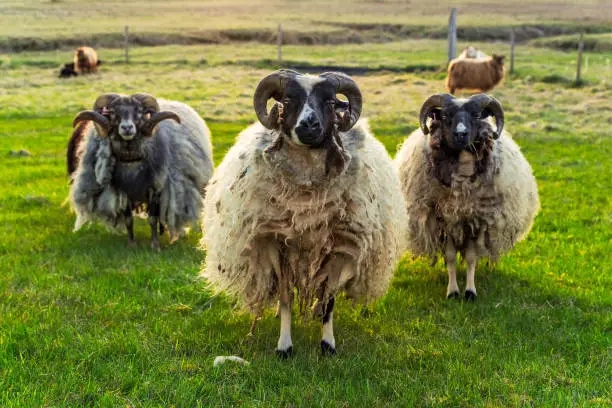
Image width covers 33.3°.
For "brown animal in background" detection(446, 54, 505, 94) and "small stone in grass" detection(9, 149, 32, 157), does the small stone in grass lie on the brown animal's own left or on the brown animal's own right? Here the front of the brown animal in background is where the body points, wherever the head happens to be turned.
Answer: on the brown animal's own right

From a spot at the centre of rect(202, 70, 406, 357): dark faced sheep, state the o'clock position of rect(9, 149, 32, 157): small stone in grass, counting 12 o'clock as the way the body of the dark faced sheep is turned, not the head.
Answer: The small stone in grass is roughly at 5 o'clock from the dark faced sheep.

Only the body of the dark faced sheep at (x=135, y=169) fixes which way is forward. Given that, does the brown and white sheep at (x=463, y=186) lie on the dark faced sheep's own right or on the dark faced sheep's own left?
on the dark faced sheep's own left

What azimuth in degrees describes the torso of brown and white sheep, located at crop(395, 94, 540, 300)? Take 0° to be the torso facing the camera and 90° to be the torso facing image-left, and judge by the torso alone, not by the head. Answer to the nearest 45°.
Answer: approximately 0°

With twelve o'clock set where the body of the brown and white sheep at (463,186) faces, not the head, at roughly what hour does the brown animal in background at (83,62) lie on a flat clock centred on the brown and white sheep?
The brown animal in background is roughly at 5 o'clock from the brown and white sheep.

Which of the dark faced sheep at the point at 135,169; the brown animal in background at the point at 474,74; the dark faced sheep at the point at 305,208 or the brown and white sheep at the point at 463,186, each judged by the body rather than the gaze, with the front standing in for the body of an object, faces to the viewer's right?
the brown animal in background

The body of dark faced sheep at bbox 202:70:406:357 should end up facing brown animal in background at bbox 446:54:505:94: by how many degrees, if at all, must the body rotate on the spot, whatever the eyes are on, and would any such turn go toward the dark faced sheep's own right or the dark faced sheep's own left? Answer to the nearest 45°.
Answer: approximately 180°

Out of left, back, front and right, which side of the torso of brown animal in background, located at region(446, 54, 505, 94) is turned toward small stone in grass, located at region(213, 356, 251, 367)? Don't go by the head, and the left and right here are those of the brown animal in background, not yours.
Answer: right

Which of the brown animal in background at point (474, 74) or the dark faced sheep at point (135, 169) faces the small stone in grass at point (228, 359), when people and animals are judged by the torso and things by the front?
the dark faced sheep

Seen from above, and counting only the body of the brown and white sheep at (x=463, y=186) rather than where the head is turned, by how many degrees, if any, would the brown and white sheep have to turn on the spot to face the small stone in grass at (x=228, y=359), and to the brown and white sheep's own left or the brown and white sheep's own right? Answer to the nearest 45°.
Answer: approximately 45° to the brown and white sheep's own right

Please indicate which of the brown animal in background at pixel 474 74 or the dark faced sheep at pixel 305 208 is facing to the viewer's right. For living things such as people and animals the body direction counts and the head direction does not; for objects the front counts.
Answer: the brown animal in background

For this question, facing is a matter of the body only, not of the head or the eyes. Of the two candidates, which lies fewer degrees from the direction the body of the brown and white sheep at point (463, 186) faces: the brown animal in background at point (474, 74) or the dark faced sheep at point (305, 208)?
the dark faced sheep

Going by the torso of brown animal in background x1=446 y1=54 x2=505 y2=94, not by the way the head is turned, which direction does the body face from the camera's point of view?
to the viewer's right

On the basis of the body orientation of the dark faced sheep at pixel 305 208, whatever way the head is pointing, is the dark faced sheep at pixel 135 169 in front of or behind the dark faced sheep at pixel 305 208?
behind
